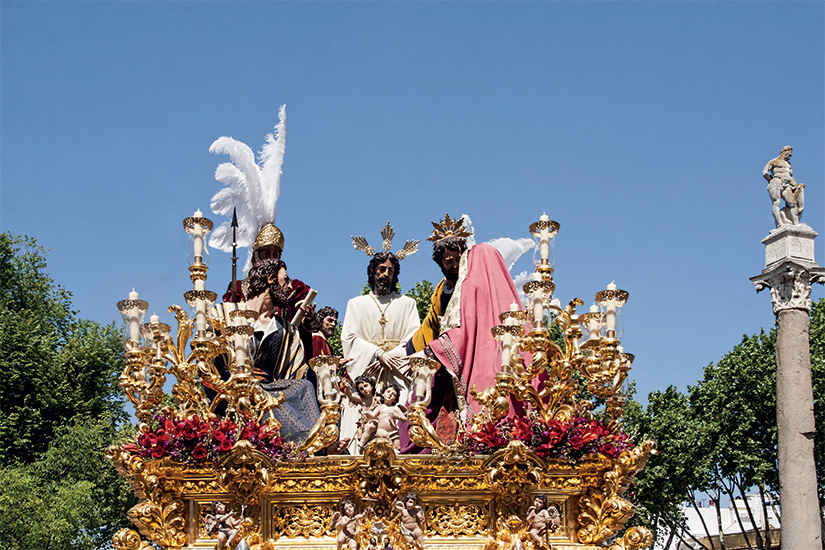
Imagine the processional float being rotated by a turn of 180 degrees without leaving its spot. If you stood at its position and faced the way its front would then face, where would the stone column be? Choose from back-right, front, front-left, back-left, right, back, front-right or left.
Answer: front-right

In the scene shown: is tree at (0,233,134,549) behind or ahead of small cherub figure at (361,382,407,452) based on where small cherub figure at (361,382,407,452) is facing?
behind

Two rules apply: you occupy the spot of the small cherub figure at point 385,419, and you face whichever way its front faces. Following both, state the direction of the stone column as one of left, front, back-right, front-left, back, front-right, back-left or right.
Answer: back-left

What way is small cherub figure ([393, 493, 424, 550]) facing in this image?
toward the camera

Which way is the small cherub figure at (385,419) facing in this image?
toward the camera

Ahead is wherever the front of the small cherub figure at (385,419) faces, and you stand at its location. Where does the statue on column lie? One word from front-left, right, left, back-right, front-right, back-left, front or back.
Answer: back-left

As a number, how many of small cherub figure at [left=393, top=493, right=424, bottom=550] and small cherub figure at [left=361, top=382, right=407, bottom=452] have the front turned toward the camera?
2

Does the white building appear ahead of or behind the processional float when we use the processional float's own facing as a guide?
behind

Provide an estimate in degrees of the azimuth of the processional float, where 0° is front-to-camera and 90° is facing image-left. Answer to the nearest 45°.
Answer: approximately 0°

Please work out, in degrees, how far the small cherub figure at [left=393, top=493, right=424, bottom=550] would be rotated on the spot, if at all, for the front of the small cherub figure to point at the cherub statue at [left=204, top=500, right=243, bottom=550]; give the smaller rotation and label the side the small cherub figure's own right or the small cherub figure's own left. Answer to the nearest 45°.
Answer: approximately 90° to the small cherub figure's own right
